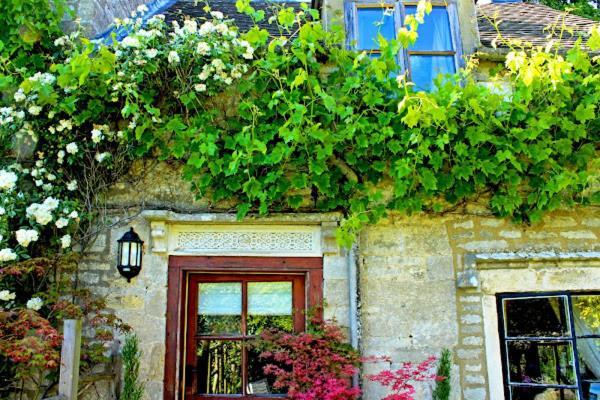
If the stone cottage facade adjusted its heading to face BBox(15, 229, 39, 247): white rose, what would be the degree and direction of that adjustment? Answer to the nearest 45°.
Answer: approximately 90° to its right

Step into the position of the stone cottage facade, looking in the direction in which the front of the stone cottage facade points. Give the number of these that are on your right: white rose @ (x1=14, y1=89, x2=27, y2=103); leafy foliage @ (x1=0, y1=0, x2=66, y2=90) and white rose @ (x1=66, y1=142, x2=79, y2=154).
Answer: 3

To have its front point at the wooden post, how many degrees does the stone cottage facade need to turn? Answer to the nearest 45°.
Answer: approximately 45° to its right

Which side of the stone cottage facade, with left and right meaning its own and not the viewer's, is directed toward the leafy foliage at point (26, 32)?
right

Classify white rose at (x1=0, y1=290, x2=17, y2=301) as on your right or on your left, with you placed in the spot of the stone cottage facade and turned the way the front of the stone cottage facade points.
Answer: on your right

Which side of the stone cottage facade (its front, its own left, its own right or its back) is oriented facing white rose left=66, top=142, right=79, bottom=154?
right

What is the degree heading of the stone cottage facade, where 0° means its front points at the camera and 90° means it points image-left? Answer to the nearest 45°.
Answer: approximately 0°

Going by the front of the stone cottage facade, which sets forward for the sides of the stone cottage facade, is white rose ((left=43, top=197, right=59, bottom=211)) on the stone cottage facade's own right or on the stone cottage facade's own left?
on the stone cottage facade's own right

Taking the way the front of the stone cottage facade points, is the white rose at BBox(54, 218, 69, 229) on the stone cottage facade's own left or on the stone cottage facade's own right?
on the stone cottage facade's own right
